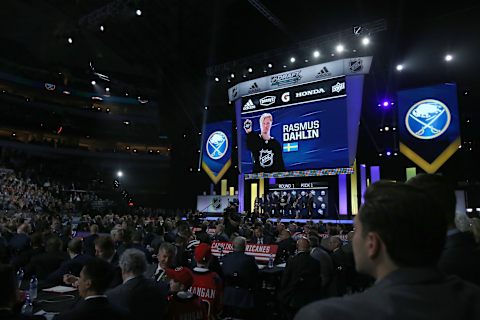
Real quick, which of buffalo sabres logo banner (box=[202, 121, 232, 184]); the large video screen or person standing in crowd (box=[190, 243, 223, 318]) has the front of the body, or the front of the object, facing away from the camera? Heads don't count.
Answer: the person standing in crowd

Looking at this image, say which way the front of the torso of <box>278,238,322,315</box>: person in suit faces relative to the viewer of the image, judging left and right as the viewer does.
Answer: facing away from the viewer

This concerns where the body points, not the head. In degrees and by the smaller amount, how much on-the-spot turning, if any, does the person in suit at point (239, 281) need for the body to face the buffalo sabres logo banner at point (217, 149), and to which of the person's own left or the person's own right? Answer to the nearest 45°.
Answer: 0° — they already face it

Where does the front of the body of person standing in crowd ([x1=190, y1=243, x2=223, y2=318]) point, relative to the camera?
away from the camera

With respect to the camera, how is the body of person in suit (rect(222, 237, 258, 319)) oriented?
away from the camera

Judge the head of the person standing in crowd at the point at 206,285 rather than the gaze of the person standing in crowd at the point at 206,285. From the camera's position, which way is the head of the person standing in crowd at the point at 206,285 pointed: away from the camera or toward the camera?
away from the camera

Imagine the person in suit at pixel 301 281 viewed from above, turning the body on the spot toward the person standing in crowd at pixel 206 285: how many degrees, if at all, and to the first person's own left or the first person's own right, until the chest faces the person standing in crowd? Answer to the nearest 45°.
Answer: approximately 135° to the first person's own left

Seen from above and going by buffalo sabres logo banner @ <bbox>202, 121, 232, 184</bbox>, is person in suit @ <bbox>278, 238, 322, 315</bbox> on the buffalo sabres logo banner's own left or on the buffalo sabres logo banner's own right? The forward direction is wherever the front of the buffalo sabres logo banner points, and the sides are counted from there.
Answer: on the buffalo sabres logo banner's own left

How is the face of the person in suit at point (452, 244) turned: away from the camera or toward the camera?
away from the camera

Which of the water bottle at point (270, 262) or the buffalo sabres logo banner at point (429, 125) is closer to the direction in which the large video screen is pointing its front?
the water bottle

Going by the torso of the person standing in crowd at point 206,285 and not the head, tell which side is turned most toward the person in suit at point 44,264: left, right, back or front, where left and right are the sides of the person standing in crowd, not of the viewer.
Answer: left
